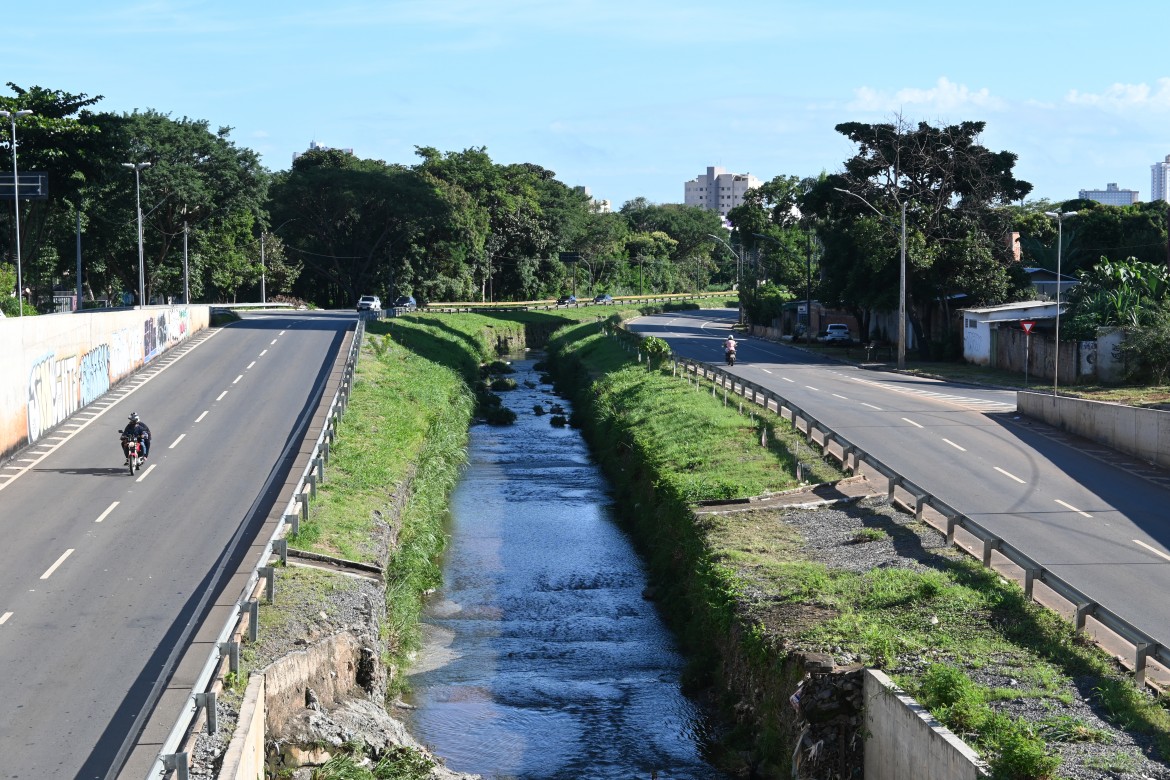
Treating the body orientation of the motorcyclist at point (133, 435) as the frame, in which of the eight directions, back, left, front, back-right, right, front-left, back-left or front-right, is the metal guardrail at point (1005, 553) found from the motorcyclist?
front-left

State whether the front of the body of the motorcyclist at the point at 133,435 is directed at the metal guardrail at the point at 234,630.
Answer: yes

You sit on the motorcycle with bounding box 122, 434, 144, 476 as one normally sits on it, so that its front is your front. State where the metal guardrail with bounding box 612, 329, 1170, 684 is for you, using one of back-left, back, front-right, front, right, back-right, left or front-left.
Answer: front-left

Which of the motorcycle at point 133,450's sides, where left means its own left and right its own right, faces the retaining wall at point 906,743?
front

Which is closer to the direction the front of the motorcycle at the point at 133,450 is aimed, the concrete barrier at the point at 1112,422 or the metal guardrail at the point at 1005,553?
the metal guardrail

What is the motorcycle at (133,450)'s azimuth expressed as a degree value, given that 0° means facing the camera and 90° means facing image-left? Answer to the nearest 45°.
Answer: approximately 0°

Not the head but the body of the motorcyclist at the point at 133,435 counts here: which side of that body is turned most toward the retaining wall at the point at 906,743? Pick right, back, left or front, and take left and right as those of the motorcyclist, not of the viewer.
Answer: front

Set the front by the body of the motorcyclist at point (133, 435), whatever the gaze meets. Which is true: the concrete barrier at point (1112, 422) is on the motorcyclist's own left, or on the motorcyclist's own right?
on the motorcyclist's own left

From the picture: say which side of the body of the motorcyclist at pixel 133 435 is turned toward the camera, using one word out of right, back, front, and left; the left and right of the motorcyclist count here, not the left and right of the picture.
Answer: front
